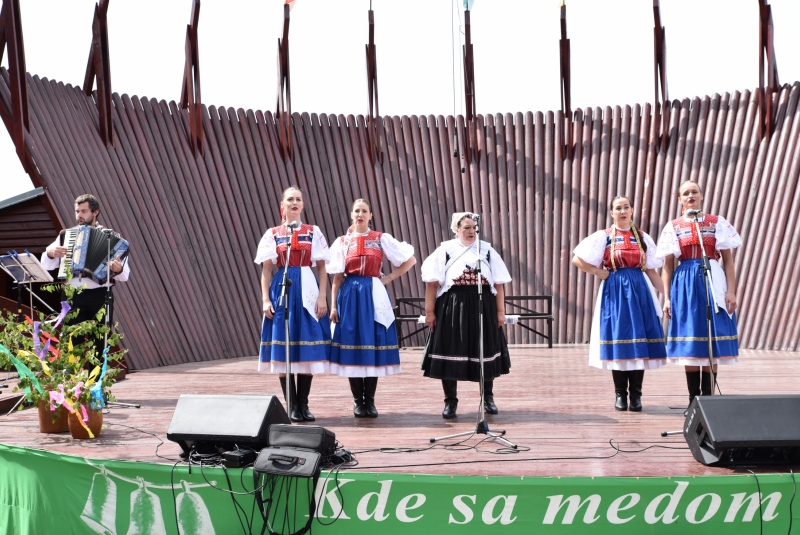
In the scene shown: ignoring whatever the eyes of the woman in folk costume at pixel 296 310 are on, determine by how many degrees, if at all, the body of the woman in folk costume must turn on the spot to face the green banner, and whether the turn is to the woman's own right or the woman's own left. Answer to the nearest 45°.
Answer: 0° — they already face it

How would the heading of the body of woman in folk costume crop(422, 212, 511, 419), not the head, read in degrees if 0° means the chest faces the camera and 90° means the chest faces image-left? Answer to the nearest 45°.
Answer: approximately 0°

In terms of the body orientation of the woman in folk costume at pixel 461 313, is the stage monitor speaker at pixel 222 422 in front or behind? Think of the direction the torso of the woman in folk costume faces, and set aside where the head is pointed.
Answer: in front

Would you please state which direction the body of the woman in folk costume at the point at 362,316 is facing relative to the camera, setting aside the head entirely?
toward the camera

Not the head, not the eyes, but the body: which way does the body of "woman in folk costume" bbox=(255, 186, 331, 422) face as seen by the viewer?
toward the camera

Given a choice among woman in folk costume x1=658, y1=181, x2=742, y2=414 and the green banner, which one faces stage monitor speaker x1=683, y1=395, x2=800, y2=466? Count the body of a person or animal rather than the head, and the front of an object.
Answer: the woman in folk costume

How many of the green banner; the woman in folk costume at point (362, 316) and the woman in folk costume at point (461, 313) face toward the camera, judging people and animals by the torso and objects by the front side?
3

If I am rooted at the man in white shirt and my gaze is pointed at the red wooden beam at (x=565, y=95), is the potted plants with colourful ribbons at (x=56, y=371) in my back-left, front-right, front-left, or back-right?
back-right

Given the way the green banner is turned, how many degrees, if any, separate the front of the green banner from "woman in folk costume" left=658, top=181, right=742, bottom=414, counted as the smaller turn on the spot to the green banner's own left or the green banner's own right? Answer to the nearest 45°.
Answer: approximately 135° to the green banner's own left
